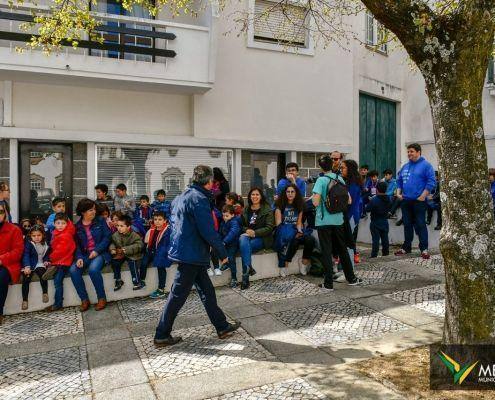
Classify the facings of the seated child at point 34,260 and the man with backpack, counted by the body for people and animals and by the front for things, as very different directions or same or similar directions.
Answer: very different directions

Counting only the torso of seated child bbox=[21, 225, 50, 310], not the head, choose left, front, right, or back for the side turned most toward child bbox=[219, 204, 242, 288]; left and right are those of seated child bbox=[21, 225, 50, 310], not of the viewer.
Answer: left

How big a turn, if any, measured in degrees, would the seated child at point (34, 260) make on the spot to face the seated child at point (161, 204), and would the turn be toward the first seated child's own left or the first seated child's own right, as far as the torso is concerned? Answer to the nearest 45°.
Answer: approximately 135° to the first seated child's own left

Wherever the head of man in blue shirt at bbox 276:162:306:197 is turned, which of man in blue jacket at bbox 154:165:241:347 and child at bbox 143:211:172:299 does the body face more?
the man in blue jacket

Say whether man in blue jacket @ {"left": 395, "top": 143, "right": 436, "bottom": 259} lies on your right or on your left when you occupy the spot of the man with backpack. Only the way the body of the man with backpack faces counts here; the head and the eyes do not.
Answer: on your right

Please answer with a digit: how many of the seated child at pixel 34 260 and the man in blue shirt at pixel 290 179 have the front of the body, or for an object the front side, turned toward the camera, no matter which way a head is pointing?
2

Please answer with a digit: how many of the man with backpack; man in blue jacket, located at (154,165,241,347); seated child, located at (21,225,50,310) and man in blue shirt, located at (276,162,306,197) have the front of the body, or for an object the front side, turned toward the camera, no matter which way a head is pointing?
2

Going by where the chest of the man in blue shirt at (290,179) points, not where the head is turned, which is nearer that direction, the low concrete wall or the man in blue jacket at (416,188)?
the low concrete wall
